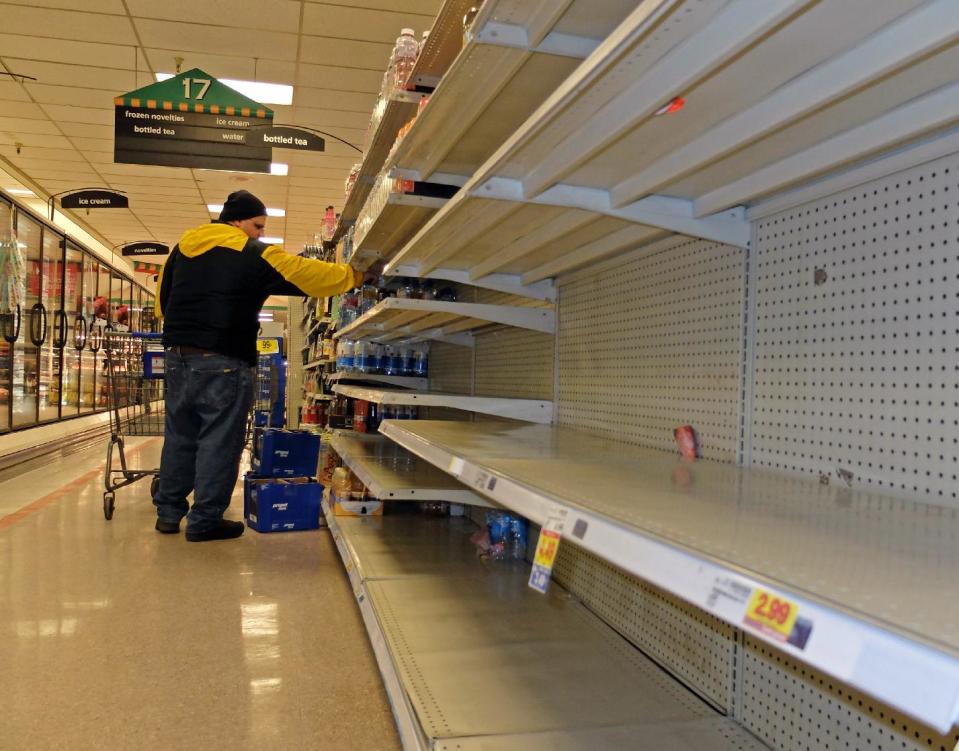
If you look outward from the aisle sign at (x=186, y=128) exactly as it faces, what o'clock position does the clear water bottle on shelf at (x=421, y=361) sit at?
The clear water bottle on shelf is roughly at 10 o'clock from the aisle sign.

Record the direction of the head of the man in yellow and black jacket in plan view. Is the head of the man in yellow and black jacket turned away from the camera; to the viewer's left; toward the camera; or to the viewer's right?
to the viewer's right

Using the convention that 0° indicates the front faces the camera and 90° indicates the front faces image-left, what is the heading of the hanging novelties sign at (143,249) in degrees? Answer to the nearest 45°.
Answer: approximately 0°

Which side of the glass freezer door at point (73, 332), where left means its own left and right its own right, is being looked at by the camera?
right

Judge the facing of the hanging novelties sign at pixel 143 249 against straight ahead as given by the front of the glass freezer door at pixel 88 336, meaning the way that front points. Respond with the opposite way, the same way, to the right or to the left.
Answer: to the right

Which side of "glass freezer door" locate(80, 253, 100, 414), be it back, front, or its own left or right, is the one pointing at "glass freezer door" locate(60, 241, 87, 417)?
right

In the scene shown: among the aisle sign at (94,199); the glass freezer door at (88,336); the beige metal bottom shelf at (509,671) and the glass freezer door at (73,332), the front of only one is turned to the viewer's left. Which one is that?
the beige metal bottom shelf

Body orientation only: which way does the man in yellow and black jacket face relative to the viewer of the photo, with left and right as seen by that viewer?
facing away from the viewer and to the right of the viewer

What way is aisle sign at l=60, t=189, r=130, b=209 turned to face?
toward the camera

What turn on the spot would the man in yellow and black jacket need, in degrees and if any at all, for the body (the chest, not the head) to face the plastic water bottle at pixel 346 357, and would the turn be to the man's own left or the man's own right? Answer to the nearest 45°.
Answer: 0° — they already face it

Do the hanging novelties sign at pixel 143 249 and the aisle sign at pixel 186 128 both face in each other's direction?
no

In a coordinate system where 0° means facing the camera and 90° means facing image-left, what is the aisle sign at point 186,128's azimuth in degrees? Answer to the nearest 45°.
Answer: approximately 0°

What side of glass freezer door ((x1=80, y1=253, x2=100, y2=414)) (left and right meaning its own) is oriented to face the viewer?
right

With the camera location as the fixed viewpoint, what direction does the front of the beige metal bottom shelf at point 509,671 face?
facing to the left of the viewer
